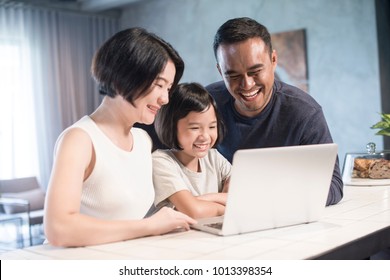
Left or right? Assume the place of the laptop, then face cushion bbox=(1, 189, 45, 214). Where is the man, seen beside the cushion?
right

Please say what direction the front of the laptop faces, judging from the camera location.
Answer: facing away from the viewer and to the left of the viewer

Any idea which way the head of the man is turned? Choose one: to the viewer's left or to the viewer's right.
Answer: to the viewer's left

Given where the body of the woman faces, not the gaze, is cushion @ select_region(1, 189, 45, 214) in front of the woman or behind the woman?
behind

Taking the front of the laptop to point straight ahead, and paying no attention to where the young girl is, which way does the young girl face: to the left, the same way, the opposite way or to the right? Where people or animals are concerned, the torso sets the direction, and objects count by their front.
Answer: the opposite way

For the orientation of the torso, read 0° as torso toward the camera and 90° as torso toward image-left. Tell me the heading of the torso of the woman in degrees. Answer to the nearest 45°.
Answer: approximately 315°

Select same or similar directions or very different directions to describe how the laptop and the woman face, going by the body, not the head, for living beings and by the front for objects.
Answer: very different directions
